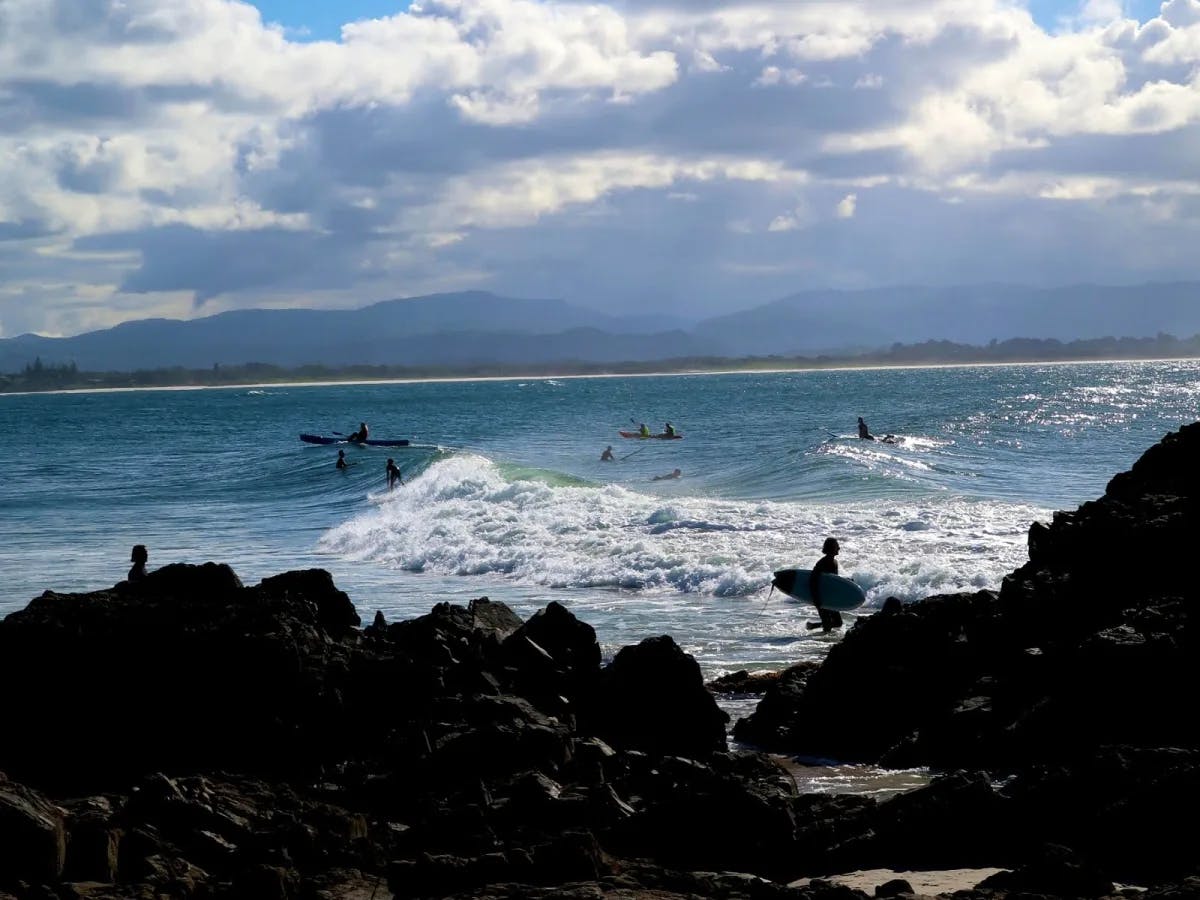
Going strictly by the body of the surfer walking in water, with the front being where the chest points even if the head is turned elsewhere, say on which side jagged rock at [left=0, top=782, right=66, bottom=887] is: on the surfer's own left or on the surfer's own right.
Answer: on the surfer's own right
